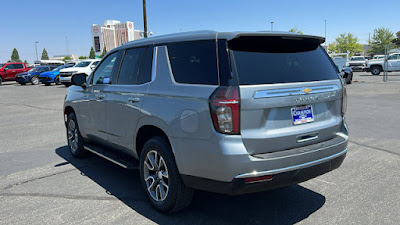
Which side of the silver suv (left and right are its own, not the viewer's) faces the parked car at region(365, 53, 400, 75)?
right

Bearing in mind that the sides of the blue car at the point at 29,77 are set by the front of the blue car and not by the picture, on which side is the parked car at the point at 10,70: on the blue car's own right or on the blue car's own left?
on the blue car's own right

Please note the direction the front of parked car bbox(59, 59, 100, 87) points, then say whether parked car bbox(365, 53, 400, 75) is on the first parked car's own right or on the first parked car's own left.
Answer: on the first parked car's own left

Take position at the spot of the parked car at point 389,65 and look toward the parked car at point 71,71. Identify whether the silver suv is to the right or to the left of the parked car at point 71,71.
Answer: left

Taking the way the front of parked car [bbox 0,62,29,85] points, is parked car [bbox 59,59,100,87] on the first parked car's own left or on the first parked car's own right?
on the first parked car's own left
